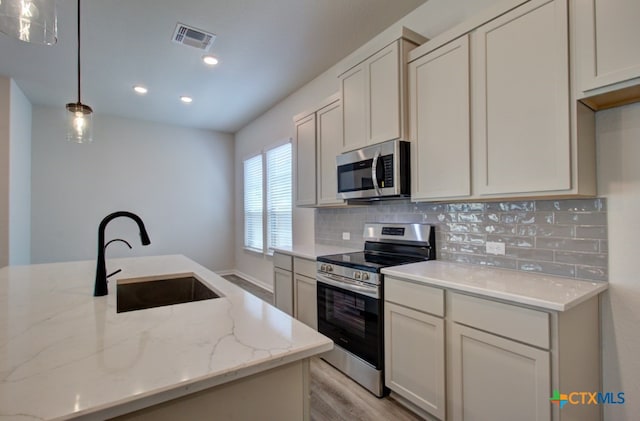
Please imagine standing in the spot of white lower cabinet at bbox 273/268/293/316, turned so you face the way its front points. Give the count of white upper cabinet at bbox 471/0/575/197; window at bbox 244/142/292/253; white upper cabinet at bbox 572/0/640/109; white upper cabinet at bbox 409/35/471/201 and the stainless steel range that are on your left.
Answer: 4

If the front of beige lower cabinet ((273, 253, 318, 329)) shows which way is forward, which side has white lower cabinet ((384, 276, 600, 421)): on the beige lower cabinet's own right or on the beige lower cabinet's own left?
on the beige lower cabinet's own left

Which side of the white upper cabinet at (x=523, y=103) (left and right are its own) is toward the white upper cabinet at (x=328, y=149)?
right

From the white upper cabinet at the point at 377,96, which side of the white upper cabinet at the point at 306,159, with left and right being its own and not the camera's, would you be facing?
left

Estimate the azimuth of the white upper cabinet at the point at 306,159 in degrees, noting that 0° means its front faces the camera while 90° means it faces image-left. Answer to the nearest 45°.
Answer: approximately 45°

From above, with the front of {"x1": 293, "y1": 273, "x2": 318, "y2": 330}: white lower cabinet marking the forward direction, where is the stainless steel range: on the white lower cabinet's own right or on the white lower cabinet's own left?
on the white lower cabinet's own left

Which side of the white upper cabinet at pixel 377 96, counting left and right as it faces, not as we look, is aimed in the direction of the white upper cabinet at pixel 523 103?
left
